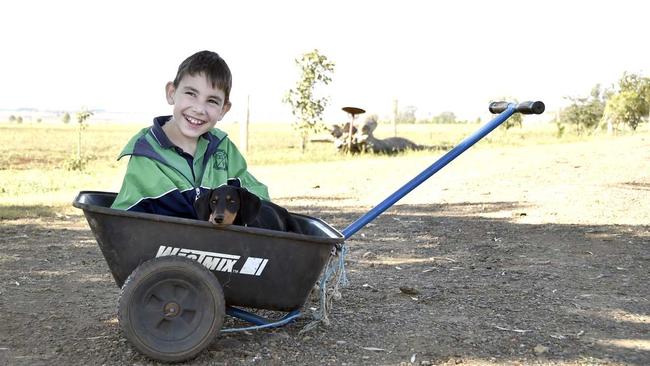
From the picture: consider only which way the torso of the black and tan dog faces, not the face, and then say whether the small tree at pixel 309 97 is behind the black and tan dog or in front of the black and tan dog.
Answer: behind

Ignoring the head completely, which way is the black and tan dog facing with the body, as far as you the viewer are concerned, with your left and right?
facing the viewer and to the left of the viewer

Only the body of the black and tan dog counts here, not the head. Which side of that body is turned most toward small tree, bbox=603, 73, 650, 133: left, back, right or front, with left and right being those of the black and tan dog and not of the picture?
back

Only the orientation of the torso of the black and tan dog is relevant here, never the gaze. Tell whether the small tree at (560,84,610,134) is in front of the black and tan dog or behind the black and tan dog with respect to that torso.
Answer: behind

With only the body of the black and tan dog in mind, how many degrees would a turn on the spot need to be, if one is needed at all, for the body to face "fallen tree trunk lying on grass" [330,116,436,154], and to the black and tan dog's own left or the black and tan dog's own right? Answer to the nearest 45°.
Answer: approximately 135° to the black and tan dog's own right

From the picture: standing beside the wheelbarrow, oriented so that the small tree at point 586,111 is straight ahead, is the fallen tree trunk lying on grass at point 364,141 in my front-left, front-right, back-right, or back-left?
front-left
